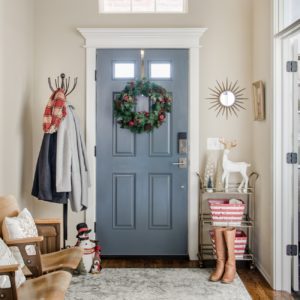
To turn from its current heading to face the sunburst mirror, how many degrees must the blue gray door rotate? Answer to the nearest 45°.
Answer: approximately 90° to its left

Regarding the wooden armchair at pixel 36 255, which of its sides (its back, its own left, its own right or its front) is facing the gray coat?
left

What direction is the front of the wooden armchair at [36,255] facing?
to the viewer's right

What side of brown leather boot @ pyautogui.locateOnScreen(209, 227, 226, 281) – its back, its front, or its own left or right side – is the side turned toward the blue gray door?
right

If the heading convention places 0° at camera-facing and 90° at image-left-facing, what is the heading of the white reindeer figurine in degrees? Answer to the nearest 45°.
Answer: approximately 90°

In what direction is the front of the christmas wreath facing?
toward the camera

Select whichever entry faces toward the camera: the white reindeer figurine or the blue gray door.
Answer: the blue gray door
